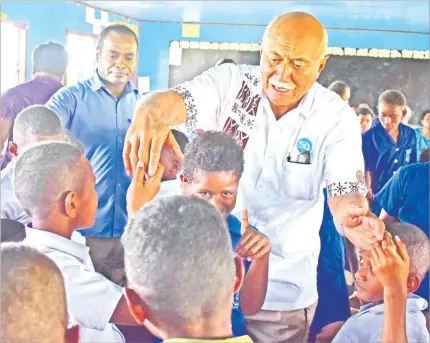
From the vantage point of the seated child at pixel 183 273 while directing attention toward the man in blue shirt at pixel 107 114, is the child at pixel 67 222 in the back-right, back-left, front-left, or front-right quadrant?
front-left

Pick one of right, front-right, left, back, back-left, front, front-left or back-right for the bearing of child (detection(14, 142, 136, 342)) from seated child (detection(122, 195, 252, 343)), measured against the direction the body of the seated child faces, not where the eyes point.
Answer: front-left

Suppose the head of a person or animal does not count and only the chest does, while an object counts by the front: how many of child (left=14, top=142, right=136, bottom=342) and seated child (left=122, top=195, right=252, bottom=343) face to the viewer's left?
0

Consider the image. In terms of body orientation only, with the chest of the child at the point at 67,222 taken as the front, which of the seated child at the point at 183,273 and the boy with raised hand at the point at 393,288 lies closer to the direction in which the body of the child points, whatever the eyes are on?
the boy with raised hand

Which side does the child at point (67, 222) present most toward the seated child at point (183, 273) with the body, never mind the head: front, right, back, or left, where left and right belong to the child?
right

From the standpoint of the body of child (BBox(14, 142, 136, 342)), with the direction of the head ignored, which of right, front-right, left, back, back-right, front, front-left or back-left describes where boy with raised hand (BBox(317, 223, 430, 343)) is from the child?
front-right

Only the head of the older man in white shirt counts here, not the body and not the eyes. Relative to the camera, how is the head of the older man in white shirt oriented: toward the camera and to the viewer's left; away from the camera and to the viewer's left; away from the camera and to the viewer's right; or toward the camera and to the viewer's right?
toward the camera and to the viewer's left

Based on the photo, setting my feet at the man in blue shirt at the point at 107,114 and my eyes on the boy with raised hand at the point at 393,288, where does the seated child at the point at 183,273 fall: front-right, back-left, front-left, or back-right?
front-right

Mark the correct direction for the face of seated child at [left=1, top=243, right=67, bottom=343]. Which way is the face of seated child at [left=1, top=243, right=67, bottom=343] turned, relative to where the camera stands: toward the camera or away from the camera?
away from the camera

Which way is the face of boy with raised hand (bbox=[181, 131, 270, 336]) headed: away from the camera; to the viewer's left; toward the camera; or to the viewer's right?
toward the camera

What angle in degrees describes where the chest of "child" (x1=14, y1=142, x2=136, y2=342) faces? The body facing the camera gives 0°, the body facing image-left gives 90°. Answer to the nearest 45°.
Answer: approximately 225°

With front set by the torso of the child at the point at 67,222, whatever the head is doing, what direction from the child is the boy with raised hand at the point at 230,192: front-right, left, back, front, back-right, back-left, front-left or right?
front-right

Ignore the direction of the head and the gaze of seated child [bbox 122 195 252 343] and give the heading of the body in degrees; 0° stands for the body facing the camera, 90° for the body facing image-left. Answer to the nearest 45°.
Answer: approximately 180°

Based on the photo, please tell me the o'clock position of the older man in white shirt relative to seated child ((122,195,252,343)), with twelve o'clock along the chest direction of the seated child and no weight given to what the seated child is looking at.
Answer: The older man in white shirt is roughly at 1 o'clock from the seated child.

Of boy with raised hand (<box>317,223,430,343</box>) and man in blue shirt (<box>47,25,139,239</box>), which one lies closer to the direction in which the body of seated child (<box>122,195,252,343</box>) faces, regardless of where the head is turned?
the man in blue shirt

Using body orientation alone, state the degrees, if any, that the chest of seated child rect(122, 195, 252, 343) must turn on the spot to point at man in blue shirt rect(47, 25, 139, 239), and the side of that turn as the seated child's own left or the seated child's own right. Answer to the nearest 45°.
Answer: approximately 45° to the seated child's own left
